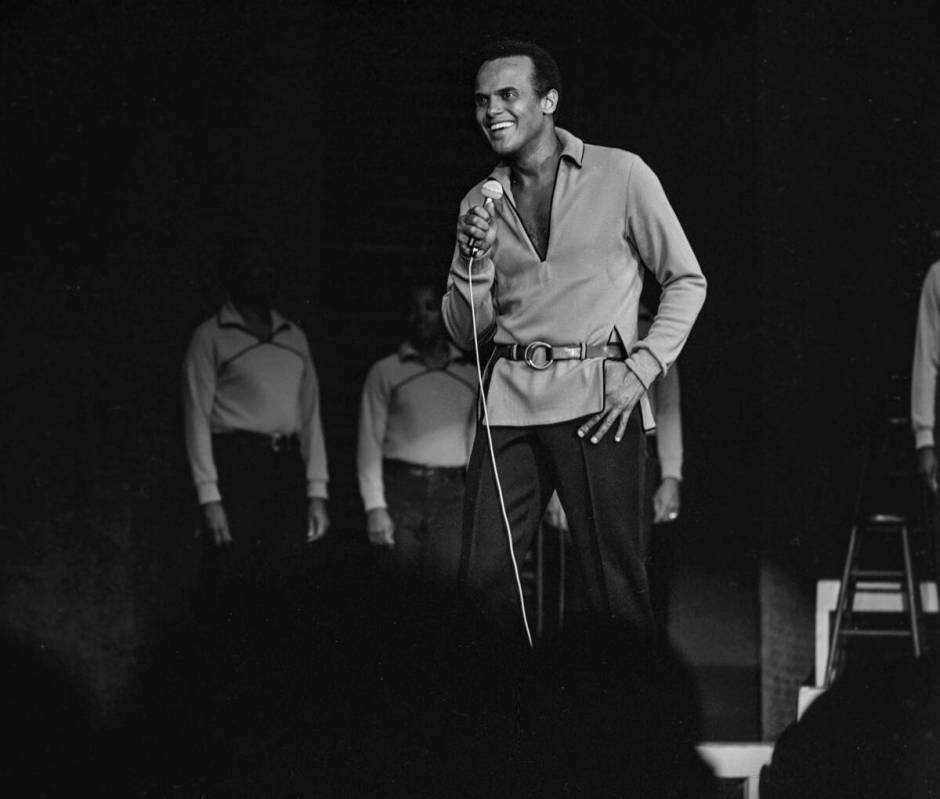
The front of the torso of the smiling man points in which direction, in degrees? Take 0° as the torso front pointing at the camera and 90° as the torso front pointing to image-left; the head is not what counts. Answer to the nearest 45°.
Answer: approximately 45°
